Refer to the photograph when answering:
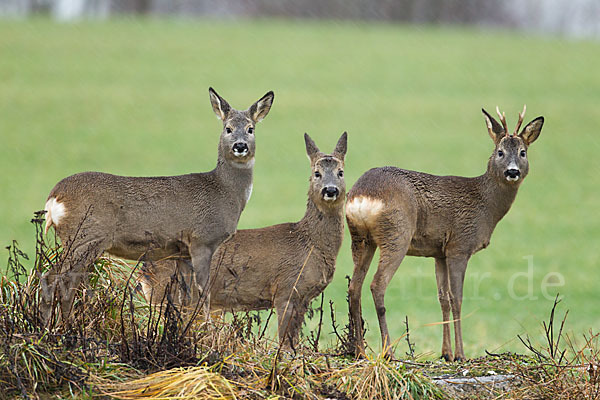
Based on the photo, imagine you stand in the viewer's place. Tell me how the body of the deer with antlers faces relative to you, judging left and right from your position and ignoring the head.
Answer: facing away from the viewer and to the right of the viewer

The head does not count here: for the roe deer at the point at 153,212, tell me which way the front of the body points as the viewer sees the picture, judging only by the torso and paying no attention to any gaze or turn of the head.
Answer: to the viewer's right

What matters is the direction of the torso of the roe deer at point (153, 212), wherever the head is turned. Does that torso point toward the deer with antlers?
yes

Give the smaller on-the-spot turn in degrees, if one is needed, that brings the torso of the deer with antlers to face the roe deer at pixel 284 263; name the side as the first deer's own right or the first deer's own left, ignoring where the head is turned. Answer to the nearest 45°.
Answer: approximately 135° to the first deer's own left

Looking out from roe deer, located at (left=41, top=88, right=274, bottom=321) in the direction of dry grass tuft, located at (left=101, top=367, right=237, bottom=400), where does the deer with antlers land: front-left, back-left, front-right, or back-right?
front-left

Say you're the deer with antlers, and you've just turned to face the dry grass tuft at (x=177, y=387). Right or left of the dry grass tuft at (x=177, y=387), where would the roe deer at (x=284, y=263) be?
right

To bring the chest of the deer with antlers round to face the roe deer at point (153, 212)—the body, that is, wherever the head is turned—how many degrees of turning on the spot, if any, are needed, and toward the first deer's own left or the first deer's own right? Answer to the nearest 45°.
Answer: approximately 135° to the first deer's own left

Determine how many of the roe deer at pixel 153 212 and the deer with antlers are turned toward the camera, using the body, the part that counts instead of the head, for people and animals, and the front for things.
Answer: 0

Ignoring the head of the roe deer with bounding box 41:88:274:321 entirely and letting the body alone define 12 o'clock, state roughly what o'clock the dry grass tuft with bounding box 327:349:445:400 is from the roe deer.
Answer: The dry grass tuft is roughly at 1 o'clock from the roe deer.

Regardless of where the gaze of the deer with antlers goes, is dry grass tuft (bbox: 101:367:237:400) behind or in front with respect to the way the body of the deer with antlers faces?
behind

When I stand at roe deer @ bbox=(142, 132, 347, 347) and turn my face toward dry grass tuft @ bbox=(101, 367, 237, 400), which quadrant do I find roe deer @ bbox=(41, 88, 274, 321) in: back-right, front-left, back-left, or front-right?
front-right

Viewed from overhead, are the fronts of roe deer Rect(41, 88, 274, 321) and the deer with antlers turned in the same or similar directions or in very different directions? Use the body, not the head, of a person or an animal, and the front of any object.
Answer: same or similar directions
